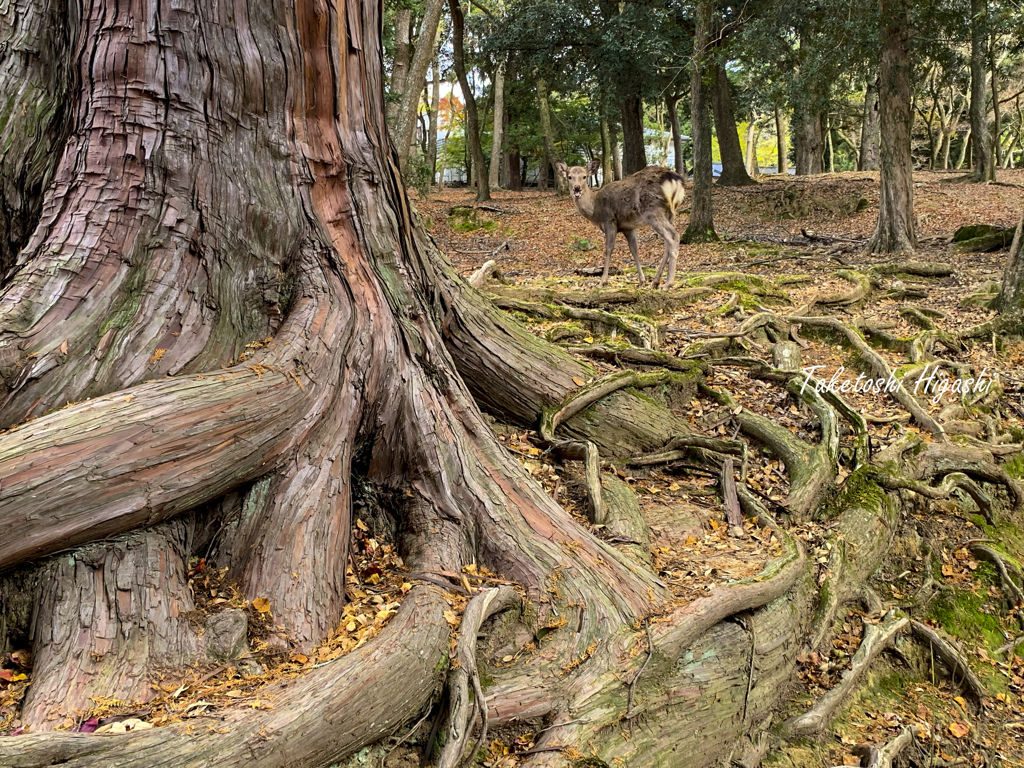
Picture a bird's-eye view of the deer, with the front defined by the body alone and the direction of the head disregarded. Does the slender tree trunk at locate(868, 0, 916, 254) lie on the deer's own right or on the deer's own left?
on the deer's own right

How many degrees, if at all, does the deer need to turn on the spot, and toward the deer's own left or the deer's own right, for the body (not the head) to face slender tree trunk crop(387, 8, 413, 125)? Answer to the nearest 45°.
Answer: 0° — it already faces it

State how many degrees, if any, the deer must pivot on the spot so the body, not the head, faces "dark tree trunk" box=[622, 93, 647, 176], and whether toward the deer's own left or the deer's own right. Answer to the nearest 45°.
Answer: approximately 45° to the deer's own right

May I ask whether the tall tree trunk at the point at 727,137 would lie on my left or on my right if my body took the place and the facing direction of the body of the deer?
on my right

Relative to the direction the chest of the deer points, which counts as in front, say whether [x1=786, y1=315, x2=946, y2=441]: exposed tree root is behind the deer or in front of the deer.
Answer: behind

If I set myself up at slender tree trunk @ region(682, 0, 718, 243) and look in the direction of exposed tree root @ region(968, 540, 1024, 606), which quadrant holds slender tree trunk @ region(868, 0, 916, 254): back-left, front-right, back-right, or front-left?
front-left

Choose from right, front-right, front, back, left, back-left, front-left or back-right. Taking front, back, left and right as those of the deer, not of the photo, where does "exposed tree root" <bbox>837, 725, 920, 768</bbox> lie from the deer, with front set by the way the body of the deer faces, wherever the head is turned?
back-left

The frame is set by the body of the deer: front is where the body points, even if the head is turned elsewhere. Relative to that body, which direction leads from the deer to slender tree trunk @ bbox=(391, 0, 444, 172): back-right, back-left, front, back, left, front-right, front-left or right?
front

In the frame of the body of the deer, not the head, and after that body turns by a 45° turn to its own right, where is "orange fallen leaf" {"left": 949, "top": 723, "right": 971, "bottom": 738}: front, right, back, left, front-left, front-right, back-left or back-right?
back

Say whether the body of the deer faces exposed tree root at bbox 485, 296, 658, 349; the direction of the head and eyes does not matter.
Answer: no

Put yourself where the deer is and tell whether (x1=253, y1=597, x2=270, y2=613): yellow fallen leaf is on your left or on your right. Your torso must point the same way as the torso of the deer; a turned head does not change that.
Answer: on your left

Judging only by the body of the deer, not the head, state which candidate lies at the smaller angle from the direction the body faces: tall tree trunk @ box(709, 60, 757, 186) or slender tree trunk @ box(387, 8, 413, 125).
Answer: the slender tree trunk

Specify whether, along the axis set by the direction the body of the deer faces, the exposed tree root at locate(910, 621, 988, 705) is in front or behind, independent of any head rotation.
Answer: behind

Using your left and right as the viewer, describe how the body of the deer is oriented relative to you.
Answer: facing away from the viewer and to the left of the viewer

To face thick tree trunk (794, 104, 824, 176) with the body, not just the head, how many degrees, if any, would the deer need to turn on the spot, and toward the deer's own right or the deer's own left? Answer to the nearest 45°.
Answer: approximately 45° to the deer's own right
